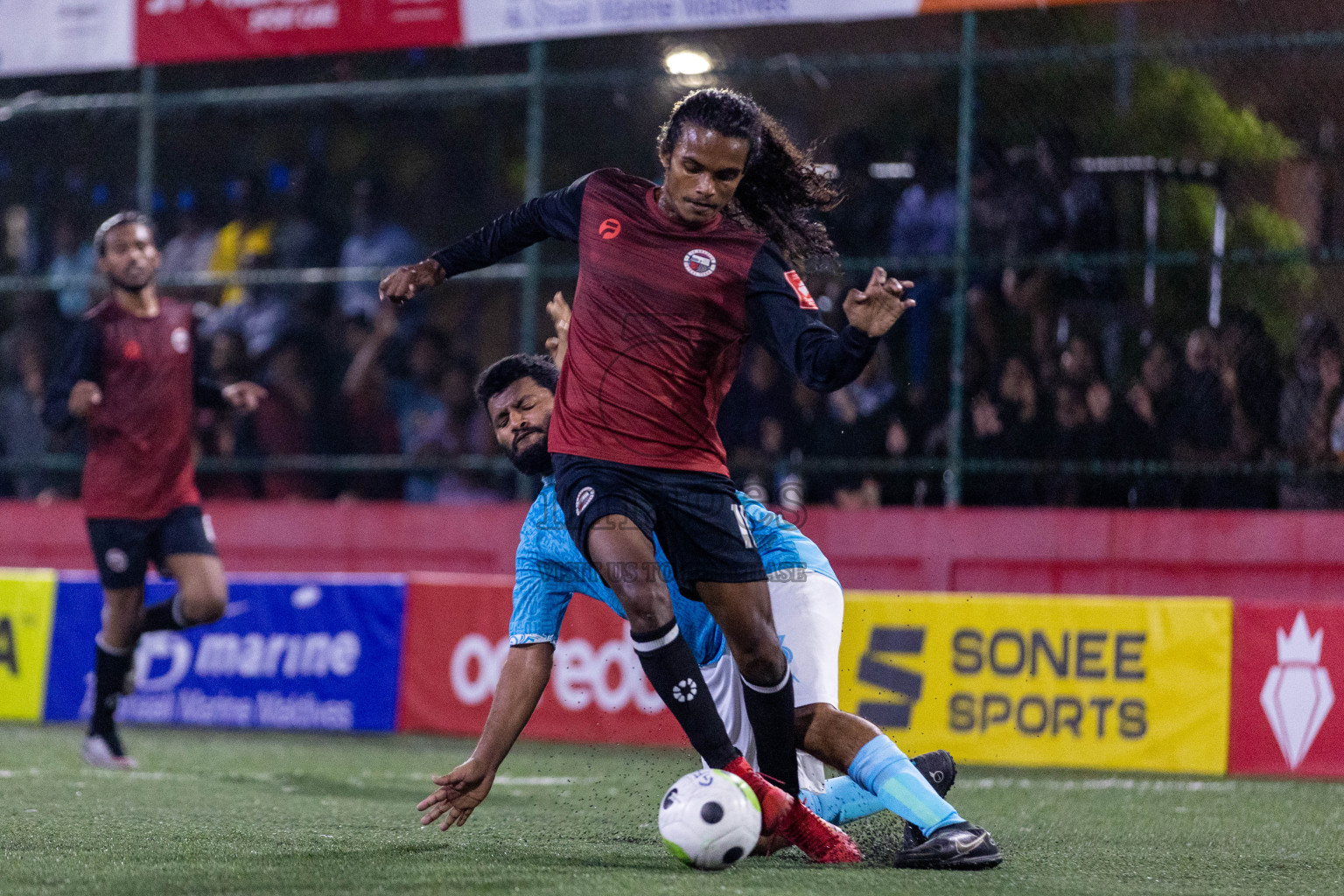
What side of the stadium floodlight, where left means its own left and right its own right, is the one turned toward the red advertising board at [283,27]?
right

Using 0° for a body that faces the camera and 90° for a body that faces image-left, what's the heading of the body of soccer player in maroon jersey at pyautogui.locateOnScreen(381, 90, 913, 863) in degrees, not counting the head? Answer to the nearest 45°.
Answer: approximately 0°

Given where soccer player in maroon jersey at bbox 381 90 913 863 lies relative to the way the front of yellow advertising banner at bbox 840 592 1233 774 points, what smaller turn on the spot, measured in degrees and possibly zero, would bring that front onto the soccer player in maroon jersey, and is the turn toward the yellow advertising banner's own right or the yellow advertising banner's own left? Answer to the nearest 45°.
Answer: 0° — it already faces them

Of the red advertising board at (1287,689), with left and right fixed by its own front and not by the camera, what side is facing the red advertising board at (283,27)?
right

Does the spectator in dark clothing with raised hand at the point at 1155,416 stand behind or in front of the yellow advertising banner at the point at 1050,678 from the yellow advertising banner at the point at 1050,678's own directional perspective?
behind

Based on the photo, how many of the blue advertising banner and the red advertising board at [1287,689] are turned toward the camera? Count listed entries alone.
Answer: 2

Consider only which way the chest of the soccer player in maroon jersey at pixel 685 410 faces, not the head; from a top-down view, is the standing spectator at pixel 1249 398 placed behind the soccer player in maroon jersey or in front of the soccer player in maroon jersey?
behind

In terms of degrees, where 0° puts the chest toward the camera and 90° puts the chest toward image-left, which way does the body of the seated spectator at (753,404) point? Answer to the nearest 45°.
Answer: approximately 0°

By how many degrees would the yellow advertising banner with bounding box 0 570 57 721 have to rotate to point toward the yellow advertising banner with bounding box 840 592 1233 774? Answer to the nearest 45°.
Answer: approximately 45° to its left
